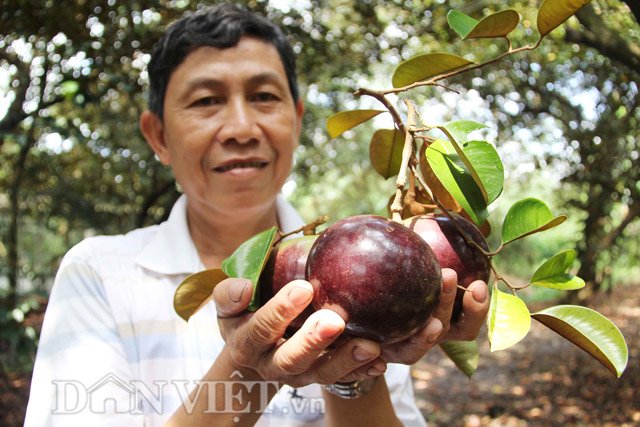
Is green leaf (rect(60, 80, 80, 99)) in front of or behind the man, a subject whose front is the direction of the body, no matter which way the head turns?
behind

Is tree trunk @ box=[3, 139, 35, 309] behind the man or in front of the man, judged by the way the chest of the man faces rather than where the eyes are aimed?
behind

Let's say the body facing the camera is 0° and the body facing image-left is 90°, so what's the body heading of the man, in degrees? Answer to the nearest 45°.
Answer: approximately 315°
